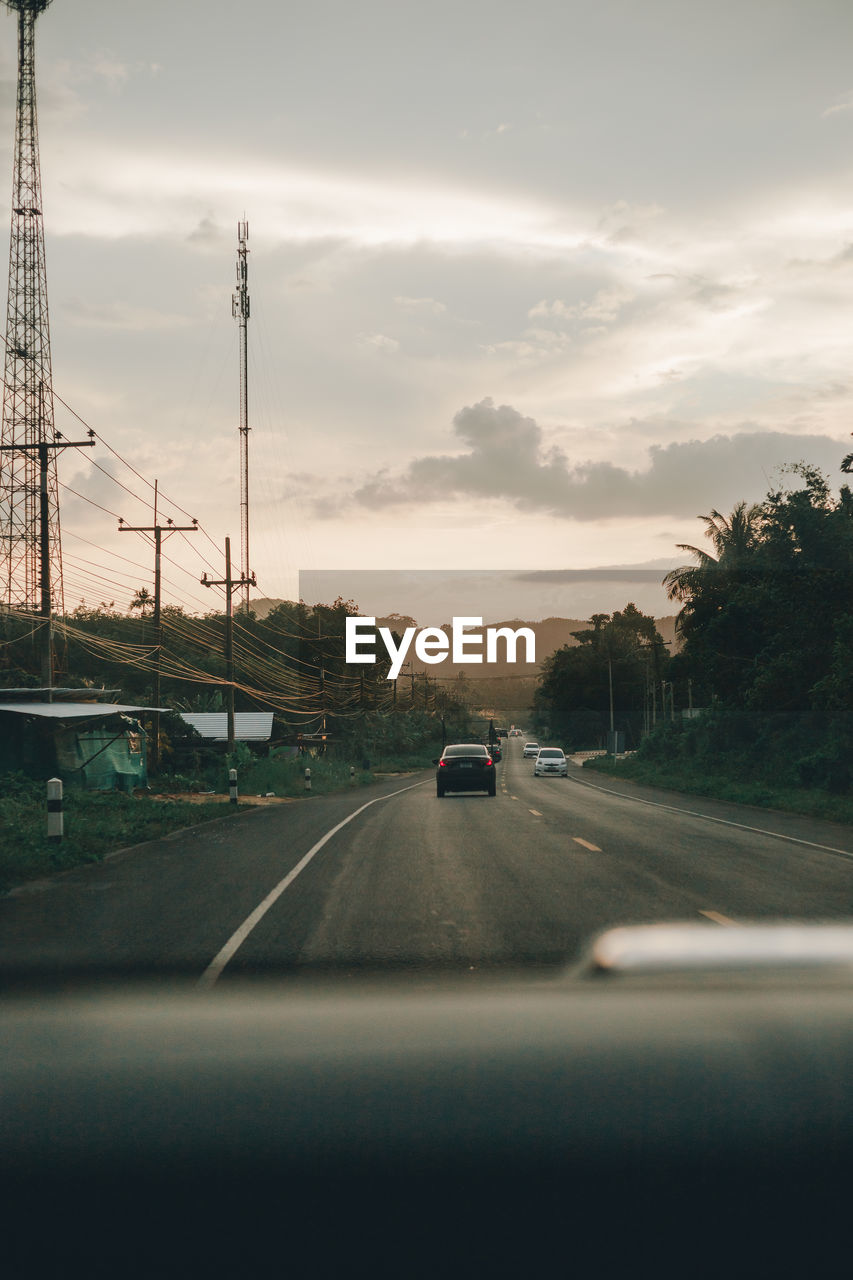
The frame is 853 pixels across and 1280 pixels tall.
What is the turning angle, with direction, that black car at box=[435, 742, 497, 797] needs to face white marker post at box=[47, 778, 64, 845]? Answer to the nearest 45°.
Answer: approximately 180°

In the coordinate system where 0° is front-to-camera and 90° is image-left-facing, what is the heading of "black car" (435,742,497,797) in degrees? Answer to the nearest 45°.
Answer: approximately 180°

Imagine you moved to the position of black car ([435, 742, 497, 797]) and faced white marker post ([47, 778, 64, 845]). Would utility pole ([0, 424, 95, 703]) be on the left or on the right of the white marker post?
right

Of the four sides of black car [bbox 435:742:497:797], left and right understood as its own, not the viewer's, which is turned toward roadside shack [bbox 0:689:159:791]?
left

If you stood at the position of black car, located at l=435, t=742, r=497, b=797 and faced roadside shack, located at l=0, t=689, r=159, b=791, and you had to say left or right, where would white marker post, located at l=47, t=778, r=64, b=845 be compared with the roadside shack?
left

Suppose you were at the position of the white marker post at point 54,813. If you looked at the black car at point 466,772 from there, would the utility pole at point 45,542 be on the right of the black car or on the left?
left
